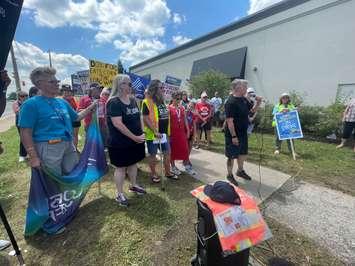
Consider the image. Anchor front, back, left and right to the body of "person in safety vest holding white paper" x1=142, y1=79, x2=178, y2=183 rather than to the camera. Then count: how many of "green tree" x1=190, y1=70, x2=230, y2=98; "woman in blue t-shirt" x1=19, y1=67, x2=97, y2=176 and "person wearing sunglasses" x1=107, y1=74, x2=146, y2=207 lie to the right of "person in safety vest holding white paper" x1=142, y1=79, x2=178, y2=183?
2

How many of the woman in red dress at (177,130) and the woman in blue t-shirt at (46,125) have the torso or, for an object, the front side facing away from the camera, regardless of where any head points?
0

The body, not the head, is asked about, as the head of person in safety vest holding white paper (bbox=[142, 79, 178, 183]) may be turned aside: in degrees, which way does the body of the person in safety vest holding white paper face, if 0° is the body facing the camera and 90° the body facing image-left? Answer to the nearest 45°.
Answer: approximately 315°

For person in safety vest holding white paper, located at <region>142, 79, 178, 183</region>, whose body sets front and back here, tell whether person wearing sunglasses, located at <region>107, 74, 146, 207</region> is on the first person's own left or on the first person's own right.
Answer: on the first person's own right

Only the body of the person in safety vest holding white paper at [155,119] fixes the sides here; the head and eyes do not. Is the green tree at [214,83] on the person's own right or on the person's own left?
on the person's own left

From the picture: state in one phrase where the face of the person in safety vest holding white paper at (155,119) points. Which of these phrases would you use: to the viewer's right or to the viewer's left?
to the viewer's right

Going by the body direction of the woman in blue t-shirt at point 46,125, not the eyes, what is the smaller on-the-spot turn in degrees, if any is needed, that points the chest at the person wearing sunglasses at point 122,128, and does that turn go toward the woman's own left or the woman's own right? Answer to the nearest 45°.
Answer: approximately 45° to the woman's own left

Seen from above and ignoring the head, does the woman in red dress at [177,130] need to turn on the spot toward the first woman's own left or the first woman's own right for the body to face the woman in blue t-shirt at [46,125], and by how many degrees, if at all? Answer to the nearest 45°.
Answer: approximately 90° to the first woman's own right
